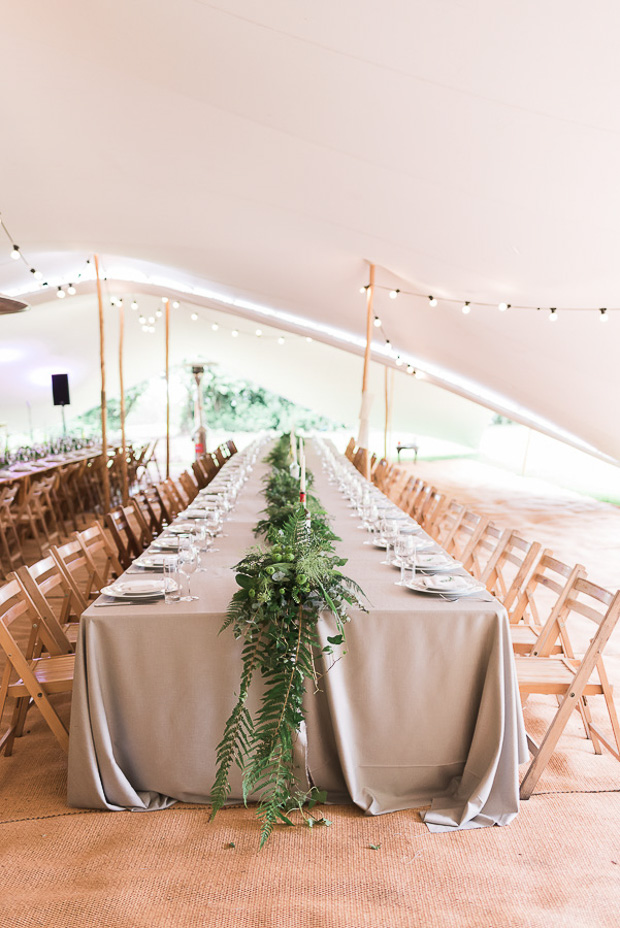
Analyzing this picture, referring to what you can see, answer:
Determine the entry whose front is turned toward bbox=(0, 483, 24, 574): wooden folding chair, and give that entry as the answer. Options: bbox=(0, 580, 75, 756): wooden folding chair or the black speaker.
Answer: the black speaker

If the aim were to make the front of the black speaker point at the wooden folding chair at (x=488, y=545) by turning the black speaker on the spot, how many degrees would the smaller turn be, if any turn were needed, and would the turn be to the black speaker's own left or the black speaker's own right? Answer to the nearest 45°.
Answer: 0° — it already faces it

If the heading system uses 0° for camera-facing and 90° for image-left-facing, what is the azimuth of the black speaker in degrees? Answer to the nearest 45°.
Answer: approximately 0°

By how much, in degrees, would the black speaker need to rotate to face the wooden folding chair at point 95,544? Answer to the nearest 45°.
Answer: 0° — it already faces it

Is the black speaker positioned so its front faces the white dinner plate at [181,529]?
yes

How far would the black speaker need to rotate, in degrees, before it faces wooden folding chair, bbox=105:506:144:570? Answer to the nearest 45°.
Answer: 0° — it already faces it

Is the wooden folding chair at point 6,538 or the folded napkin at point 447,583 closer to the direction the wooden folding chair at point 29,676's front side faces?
the folded napkin

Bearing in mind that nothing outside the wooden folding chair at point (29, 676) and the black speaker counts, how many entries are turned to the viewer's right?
1

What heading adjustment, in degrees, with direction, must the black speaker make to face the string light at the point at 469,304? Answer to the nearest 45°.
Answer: approximately 45° to its left

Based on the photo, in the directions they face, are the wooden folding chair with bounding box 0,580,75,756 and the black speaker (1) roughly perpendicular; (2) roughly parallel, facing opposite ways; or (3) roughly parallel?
roughly perpendicular

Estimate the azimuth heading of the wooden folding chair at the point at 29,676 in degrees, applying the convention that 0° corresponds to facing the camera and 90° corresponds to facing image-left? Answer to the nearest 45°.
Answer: approximately 270°
